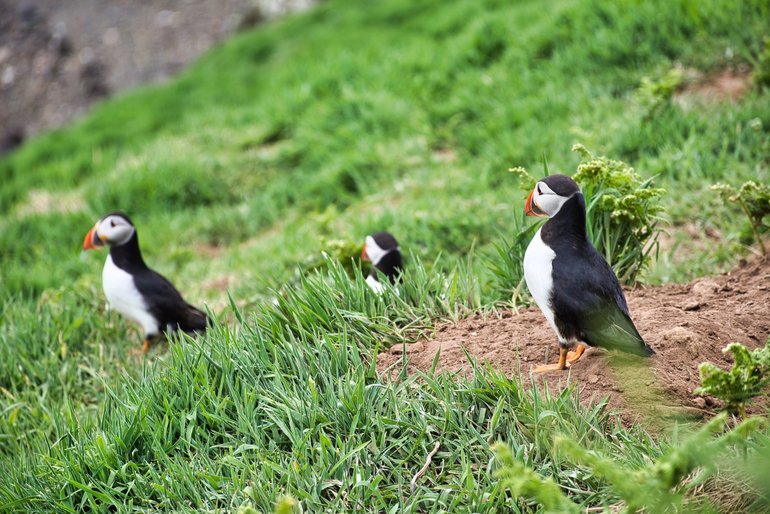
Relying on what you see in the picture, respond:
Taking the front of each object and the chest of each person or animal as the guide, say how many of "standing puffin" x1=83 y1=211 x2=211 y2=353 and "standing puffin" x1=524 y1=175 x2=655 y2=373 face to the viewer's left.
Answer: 2

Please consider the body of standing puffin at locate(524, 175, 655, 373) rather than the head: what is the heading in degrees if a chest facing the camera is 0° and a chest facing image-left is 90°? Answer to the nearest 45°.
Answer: approximately 90°

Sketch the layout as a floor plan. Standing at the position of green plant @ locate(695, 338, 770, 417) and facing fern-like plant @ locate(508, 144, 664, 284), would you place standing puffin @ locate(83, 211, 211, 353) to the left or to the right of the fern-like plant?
left

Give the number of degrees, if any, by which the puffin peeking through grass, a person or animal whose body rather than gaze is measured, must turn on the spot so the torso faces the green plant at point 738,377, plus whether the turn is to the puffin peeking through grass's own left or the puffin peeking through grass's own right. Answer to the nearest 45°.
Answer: approximately 90° to the puffin peeking through grass's own left

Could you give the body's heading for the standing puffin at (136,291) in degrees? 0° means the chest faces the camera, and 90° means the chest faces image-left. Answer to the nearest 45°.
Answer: approximately 90°

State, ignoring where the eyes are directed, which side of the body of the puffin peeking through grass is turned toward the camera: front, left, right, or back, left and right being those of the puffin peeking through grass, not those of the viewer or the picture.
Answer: left
